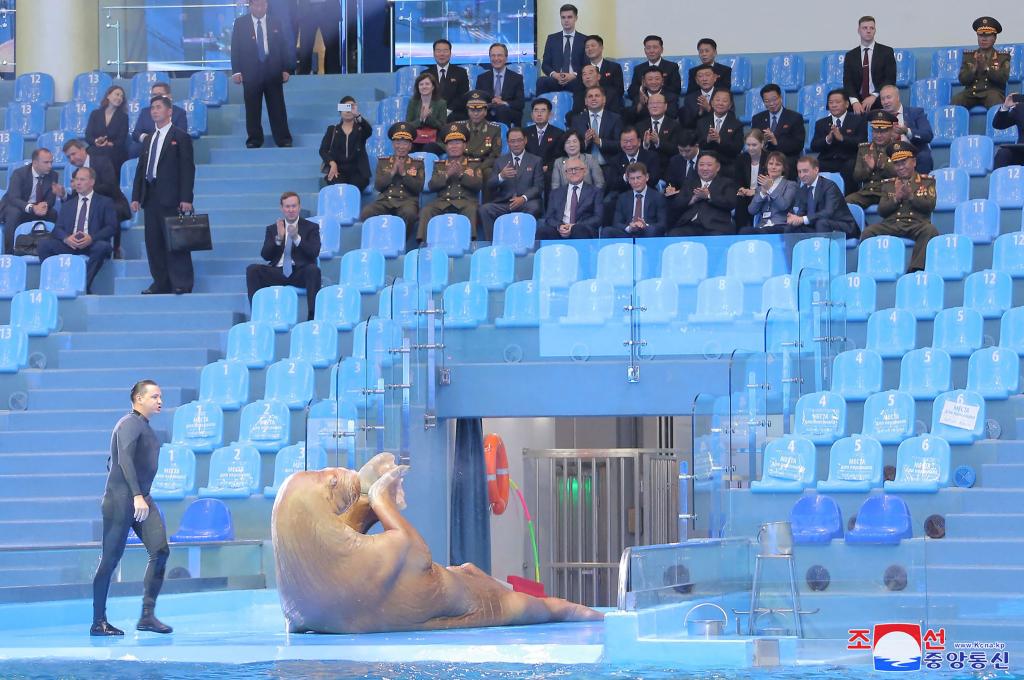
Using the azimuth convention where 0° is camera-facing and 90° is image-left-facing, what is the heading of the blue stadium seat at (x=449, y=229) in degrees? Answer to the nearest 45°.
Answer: approximately 0°

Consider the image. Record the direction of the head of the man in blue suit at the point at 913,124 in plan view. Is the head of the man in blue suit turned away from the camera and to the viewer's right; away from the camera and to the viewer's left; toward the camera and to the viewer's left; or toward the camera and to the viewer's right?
toward the camera and to the viewer's left

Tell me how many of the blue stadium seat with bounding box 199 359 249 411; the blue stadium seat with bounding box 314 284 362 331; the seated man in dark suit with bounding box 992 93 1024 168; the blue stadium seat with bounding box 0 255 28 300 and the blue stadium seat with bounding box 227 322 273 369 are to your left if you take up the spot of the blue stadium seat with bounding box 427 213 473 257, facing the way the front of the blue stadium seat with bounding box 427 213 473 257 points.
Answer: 1

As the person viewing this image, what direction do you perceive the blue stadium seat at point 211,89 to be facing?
facing the viewer

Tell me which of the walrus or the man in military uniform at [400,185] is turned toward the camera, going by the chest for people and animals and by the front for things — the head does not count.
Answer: the man in military uniform

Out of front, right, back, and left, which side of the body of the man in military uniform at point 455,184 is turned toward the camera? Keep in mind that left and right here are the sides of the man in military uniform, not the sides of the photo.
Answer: front

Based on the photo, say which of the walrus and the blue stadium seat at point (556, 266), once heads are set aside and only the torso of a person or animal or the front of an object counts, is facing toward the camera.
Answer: the blue stadium seat

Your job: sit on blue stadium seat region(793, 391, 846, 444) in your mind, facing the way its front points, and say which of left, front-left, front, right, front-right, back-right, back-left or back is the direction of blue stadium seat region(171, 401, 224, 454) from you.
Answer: right

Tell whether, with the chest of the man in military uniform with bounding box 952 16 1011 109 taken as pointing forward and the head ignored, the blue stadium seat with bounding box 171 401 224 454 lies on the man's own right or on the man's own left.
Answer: on the man's own right

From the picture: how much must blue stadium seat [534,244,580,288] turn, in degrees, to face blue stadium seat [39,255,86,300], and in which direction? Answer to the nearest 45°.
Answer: approximately 135° to its right

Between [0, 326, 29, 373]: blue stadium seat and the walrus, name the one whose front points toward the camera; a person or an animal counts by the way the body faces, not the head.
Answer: the blue stadium seat

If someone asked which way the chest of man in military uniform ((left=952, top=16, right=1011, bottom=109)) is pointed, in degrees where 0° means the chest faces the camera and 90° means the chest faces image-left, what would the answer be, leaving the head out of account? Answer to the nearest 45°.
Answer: approximately 0°

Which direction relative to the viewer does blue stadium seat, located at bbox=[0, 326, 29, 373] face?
toward the camera

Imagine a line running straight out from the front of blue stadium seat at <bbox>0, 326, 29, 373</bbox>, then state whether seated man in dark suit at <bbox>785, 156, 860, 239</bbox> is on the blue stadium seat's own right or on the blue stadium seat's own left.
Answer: on the blue stadium seat's own left

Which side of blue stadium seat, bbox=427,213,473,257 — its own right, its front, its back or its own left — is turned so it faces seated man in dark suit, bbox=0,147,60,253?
right

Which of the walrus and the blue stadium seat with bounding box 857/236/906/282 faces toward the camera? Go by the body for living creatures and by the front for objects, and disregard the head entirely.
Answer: the blue stadium seat
